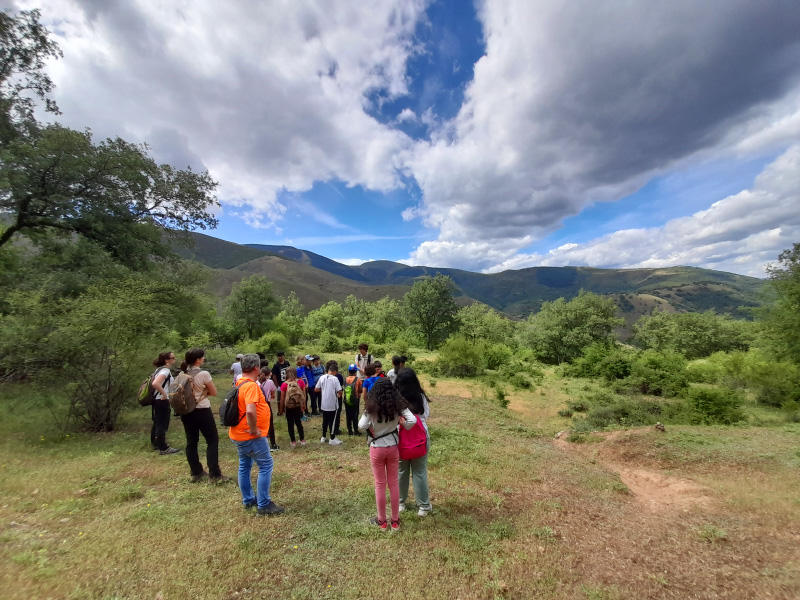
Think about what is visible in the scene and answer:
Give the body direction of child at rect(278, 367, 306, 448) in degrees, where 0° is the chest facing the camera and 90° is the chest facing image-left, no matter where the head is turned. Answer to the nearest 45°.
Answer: approximately 180°

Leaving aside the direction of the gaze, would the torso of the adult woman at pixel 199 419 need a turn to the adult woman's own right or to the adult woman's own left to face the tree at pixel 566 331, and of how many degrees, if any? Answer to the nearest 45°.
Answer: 0° — they already face it

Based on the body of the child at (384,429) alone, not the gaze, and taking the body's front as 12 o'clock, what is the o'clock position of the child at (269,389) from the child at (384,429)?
the child at (269,389) is roughly at 11 o'clock from the child at (384,429).

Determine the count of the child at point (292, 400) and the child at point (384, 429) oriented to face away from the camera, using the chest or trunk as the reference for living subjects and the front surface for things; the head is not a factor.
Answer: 2

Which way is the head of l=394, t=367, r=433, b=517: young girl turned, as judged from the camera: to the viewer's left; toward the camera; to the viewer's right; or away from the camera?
away from the camera

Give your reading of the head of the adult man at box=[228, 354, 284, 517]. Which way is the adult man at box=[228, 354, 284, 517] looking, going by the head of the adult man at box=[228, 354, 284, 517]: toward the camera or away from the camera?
away from the camera

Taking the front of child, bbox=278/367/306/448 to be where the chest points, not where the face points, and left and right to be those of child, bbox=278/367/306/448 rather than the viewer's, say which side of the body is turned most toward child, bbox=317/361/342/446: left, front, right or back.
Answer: right

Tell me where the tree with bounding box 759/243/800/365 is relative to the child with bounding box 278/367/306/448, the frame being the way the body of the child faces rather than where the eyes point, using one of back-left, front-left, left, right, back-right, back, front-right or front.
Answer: right

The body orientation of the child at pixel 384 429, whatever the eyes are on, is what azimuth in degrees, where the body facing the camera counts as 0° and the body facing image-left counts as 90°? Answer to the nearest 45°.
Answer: approximately 180°

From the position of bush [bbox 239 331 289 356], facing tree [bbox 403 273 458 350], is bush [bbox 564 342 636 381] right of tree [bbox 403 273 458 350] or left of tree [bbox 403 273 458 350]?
right

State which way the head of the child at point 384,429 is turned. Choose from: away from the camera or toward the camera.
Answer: away from the camera
